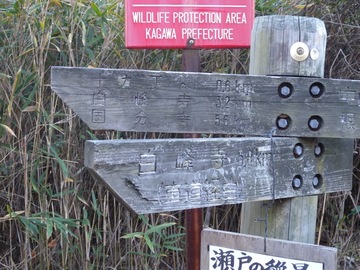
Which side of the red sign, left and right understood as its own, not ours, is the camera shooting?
front

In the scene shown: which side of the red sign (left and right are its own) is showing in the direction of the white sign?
left

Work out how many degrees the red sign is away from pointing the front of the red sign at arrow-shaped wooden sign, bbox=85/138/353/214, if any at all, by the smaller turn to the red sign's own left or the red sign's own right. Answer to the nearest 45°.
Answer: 0° — it already faces it

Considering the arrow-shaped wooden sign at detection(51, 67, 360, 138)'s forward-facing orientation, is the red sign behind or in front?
behind

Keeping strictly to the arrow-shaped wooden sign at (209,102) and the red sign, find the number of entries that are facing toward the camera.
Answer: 2

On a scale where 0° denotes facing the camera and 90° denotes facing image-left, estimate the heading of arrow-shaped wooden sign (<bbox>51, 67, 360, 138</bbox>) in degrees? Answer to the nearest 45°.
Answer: approximately 0°

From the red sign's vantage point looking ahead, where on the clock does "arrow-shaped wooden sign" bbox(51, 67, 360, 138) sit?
The arrow-shaped wooden sign is roughly at 12 o'clock from the red sign.
